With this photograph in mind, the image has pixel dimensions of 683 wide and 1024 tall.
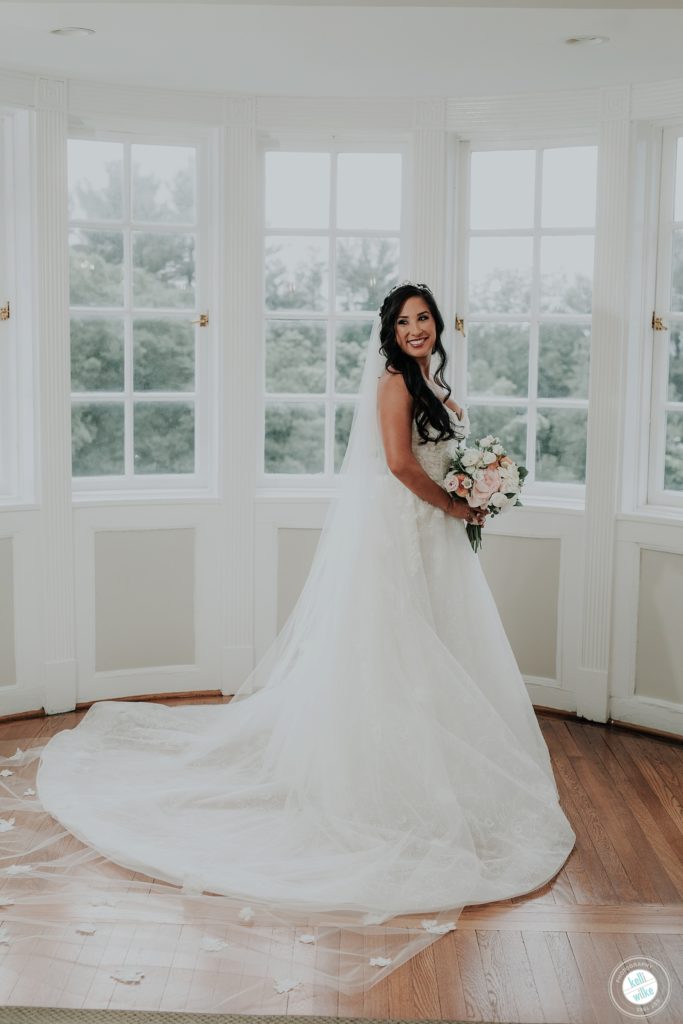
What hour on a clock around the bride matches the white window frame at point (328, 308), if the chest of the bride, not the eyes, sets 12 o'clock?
The white window frame is roughly at 9 o'clock from the bride.

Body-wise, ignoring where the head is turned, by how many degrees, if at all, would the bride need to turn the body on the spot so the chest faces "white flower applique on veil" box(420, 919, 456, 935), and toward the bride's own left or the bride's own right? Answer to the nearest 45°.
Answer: approximately 90° to the bride's own right

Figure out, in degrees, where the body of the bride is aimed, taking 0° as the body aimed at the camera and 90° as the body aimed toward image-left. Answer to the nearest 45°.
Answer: approximately 270°

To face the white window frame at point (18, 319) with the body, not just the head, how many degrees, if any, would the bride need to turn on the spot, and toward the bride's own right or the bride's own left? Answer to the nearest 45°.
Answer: approximately 135° to the bride's own left

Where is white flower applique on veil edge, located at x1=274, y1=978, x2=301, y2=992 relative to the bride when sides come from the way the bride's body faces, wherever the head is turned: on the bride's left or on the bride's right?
on the bride's right
